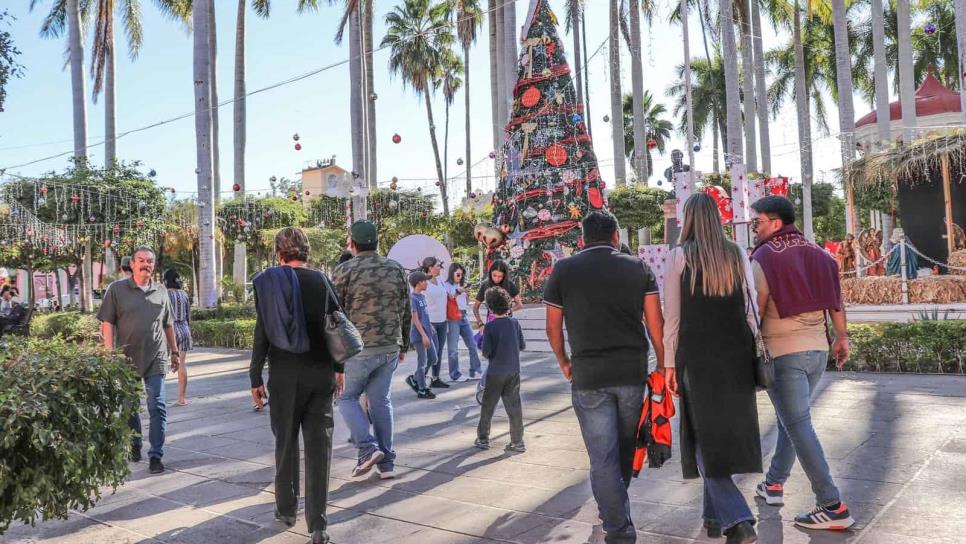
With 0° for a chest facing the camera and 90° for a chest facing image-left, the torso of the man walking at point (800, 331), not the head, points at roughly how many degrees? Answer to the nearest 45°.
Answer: approximately 135°

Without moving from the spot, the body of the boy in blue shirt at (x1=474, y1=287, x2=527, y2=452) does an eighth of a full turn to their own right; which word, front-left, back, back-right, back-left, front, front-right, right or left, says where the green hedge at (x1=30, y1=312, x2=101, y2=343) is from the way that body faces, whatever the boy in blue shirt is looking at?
left

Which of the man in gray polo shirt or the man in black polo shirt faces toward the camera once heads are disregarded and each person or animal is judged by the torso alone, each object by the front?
the man in gray polo shirt

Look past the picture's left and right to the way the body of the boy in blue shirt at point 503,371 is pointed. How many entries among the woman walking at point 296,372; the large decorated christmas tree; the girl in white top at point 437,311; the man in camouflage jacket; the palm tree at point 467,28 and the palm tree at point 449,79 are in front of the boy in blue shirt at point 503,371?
4

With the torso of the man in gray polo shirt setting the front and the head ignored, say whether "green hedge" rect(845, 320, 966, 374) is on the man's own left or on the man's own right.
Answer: on the man's own left

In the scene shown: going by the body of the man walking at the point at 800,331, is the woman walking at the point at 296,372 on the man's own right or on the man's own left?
on the man's own left

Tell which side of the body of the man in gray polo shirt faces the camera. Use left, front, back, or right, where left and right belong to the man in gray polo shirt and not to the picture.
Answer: front

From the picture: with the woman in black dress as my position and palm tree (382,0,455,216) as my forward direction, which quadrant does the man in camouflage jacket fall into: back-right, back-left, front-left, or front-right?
front-left

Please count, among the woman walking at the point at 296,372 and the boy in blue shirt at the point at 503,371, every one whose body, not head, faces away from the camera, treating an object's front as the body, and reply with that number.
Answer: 2

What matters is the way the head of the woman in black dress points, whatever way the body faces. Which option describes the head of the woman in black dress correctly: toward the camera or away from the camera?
away from the camera

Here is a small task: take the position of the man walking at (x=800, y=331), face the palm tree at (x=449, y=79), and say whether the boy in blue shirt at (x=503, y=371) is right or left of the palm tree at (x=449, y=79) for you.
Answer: left

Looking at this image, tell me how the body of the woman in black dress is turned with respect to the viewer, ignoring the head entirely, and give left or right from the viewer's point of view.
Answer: facing away from the viewer

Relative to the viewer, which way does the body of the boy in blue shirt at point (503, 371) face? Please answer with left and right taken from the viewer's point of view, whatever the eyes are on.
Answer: facing away from the viewer

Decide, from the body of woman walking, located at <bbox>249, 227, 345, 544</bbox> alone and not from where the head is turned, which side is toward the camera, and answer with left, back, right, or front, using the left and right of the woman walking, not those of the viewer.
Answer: back

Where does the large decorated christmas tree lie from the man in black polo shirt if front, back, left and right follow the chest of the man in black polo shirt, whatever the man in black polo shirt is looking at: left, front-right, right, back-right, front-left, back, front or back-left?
front

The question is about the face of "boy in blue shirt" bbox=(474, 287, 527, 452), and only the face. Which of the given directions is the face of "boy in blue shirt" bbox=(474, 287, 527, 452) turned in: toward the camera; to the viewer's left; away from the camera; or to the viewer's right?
away from the camera

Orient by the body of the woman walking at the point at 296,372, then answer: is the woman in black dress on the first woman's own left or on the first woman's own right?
on the first woman's own right

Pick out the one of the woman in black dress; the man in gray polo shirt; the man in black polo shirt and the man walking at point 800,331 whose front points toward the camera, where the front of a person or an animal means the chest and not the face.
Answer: the man in gray polo shirt

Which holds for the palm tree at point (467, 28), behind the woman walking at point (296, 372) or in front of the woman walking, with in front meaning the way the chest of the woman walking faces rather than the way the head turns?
in front

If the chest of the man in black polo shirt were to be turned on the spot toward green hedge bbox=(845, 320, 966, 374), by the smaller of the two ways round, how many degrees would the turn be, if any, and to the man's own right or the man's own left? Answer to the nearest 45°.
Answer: approximately 45° to the man's own right

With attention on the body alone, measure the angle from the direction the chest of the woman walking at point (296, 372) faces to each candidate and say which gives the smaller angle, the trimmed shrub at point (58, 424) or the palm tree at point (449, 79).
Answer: the palm tree

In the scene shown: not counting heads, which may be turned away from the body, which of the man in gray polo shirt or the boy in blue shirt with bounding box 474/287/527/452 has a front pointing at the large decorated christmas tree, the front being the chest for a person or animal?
the boy in blue shirt
